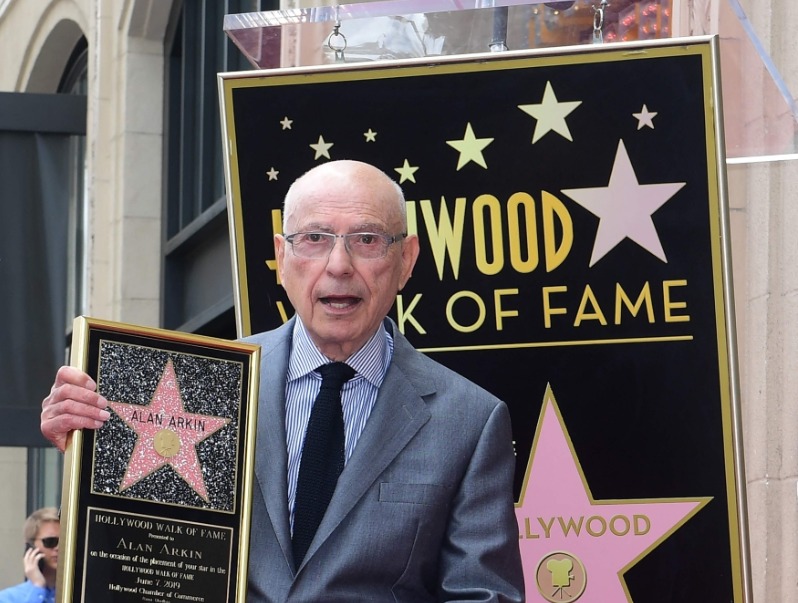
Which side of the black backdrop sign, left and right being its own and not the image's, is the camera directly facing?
front

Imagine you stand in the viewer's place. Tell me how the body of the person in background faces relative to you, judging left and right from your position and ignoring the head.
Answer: facing the viewer and to the right of the viewer

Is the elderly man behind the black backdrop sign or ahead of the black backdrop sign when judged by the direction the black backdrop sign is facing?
ahead

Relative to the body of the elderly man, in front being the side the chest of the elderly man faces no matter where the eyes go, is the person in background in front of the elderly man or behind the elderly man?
behind

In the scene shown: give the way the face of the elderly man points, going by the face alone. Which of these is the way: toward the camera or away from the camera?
toward the camera

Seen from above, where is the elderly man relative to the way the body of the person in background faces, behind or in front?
in front

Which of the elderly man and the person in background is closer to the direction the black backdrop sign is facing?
the elderly man

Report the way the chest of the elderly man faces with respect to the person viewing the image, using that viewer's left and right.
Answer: facing the viewer

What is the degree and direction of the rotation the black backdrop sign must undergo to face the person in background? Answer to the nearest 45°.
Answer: approximately 135° to its right
